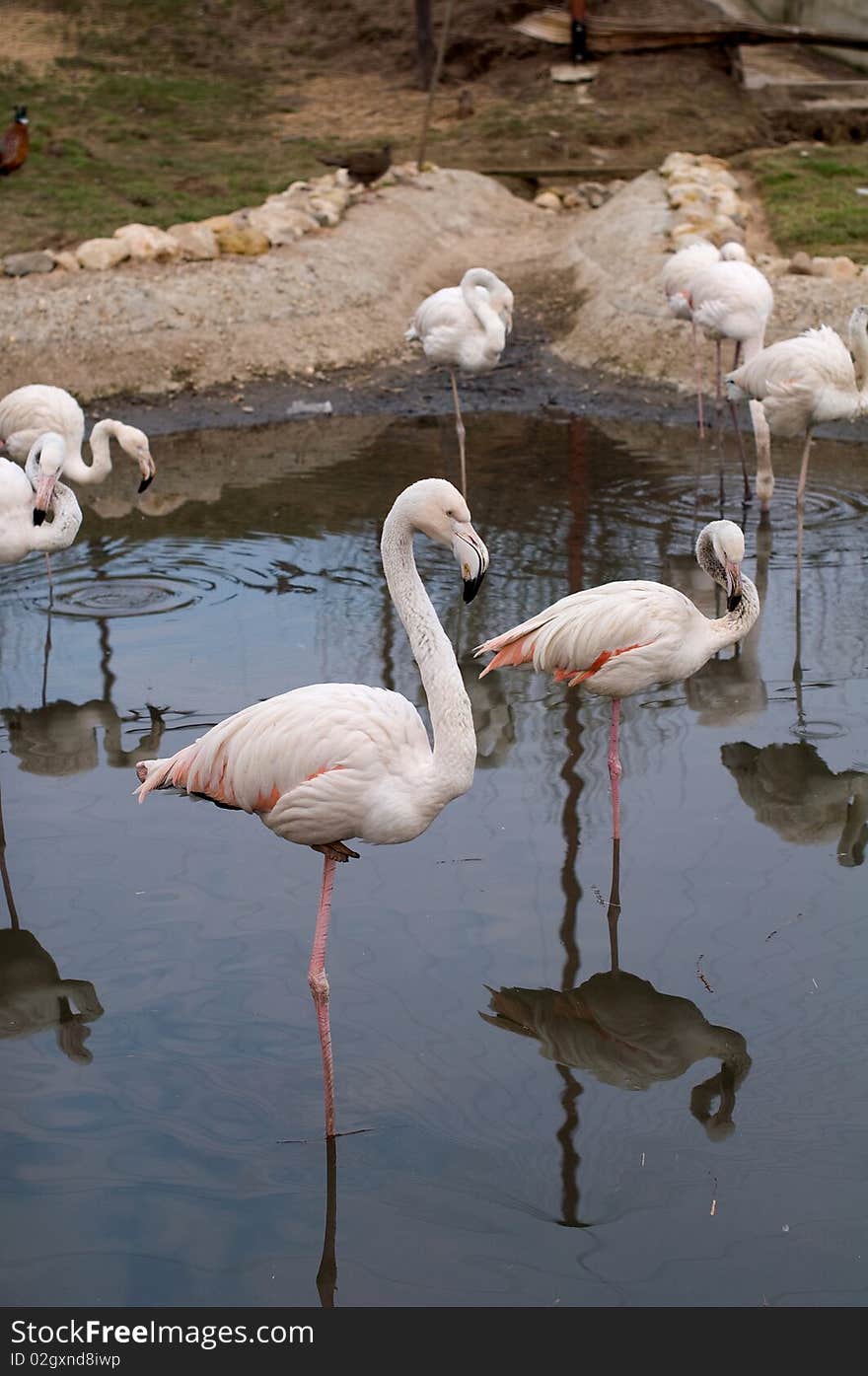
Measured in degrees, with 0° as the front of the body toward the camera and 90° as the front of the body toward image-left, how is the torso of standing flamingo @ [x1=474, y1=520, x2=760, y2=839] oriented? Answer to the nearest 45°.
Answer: approximately 270°

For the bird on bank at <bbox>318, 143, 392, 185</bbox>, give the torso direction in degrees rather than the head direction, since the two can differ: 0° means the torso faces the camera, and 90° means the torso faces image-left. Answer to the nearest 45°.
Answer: approximately 270°

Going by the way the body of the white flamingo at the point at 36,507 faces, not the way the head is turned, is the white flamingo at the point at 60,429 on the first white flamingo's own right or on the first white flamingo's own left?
on the first white flamingo's own left

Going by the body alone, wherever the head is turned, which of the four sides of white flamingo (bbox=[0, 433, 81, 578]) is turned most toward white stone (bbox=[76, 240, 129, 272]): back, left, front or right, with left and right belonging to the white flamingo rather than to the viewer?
left

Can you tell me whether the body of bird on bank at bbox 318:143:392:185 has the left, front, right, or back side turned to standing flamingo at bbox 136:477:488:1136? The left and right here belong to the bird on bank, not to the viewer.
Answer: right

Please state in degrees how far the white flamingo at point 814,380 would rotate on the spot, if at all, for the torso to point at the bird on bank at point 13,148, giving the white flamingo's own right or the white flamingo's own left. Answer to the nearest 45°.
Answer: approximately 135° to the white flamingo's own left

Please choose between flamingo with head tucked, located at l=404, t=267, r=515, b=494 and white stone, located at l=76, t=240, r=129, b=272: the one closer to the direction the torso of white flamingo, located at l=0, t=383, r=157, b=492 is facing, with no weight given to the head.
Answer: the flamingo with head tucked

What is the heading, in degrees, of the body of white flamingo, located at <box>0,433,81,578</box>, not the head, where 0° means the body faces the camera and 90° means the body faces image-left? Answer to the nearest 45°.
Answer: approximately 270°

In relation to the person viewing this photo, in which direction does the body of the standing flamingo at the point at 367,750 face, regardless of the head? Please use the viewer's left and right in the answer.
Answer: facing to the right of the viewer

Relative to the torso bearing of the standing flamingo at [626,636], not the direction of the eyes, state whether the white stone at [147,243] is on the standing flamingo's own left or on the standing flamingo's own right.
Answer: on the standing flamingo's own left

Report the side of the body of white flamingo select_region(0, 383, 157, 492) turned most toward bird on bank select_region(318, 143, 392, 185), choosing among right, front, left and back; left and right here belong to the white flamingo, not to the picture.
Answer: left

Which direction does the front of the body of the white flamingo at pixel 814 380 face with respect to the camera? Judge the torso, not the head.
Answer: to the viewer's right

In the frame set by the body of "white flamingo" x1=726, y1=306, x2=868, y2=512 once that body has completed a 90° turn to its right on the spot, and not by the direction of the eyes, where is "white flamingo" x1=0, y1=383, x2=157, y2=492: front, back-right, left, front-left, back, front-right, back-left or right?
right
